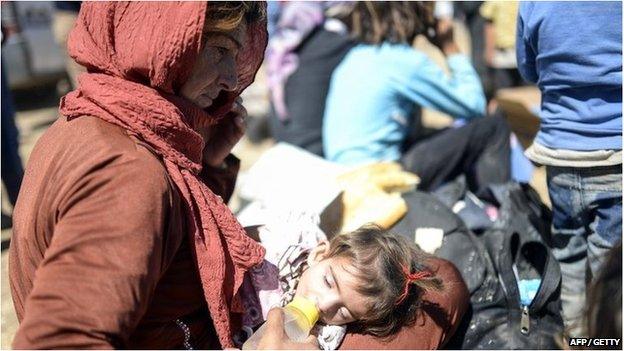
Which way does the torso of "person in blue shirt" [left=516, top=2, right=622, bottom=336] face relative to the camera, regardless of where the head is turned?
away from the camera

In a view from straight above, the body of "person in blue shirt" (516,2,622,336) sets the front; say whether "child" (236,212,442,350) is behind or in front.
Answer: behind

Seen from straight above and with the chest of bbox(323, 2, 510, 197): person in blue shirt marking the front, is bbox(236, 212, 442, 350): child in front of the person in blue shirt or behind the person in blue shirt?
behind

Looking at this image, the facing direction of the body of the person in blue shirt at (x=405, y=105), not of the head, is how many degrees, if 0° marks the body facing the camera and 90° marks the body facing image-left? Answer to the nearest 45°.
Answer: approximately 225°

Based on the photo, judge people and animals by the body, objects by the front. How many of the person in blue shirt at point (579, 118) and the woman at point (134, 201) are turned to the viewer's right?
1

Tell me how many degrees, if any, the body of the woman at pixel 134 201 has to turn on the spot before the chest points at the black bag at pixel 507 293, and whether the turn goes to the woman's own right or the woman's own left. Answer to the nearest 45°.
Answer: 0° — they already face it

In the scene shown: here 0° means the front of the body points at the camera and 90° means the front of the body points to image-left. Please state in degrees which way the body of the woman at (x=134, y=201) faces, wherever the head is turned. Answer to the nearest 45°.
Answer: approximately 270°

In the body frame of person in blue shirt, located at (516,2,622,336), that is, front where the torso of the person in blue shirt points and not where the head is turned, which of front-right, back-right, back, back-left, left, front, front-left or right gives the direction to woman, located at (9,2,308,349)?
back-left

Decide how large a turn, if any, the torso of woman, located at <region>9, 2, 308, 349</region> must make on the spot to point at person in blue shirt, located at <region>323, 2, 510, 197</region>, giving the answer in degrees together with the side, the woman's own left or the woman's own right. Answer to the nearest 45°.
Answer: approximately 45° to the woman's own left

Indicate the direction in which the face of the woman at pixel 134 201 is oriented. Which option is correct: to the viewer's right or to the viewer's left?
to the viewer's right

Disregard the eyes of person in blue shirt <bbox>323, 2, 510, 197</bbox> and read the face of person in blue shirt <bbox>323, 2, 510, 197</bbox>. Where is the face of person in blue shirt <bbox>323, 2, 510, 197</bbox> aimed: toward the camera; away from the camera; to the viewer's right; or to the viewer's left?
away from the camera

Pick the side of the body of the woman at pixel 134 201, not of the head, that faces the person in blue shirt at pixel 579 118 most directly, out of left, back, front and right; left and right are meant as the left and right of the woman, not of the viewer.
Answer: front
